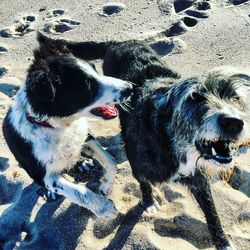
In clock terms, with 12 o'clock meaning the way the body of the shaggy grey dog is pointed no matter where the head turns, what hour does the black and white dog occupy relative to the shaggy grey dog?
The black and white dog is roughly at 5 o'clock from the shaggy grey dog.

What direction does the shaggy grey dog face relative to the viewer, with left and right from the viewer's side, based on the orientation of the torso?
facing the viewer and to the right of the viewer
